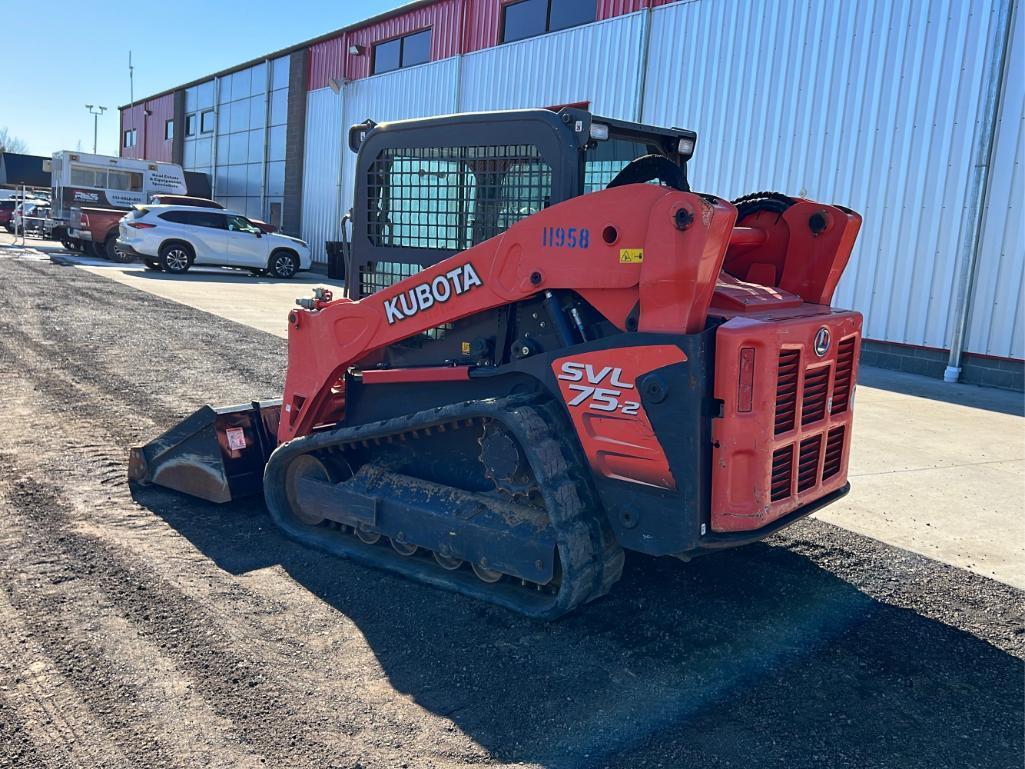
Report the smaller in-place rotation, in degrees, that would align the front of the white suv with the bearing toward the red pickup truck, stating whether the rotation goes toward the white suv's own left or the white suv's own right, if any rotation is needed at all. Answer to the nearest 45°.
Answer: approximately 135° to the white suv's own left

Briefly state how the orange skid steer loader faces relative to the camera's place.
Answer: facing away from the viewer and to the left of the viewer

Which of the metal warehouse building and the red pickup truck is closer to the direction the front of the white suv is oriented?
the metal warehouse building

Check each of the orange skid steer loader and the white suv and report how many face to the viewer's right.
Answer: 1

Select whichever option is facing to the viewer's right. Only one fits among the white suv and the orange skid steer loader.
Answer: the white suv

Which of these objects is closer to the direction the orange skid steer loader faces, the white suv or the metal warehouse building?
the white suv

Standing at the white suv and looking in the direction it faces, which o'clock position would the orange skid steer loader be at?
The orange skid steer loader is roughly at 3 o'clock from the white suv.

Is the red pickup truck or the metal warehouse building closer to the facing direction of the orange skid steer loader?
the red pickup truck

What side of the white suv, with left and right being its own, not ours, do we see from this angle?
right
